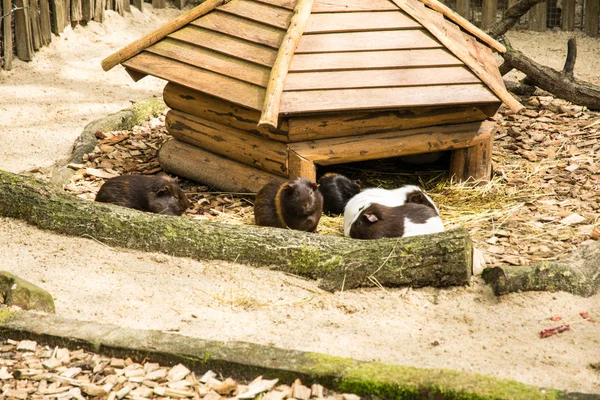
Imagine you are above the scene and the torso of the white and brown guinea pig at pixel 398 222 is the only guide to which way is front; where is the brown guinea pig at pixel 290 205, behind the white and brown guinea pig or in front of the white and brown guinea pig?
in front

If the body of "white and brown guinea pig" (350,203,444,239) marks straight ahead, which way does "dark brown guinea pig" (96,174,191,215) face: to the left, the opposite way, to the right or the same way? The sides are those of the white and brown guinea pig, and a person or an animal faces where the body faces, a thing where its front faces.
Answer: the opposite way

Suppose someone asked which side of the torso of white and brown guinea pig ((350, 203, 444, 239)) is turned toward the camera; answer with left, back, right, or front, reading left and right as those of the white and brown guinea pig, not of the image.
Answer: left

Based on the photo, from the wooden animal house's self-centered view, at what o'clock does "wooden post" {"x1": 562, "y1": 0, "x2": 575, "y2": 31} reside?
The wooden post is roughly at 7 o'clock from the wooden animal house.

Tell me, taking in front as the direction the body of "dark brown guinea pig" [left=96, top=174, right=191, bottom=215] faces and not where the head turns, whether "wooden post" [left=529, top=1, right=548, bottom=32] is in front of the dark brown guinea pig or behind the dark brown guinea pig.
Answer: in front

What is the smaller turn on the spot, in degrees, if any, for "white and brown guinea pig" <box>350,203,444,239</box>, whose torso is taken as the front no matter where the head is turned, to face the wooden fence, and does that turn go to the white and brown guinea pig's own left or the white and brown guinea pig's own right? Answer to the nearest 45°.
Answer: approximately 45° to the white and brown guinea pig's own right

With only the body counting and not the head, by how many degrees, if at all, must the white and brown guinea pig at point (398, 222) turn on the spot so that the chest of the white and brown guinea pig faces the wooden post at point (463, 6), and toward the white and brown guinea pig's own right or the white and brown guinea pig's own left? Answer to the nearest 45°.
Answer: approximately 90° to the white and brown guinea pig's own right

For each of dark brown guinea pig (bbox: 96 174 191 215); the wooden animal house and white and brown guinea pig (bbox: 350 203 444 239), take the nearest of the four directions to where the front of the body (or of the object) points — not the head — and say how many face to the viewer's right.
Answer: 1

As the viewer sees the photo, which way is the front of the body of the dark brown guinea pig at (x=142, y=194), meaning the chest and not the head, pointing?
to the viewer's right

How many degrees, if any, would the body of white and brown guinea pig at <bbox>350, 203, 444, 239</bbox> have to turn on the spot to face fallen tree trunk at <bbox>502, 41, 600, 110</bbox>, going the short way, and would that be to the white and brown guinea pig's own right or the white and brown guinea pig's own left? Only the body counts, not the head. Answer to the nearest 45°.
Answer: approximately 135° to the white and brown guinea pig's own right

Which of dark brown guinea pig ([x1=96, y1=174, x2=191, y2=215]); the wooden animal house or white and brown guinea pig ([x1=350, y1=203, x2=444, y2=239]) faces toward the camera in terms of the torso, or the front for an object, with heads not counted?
the wooden animal house

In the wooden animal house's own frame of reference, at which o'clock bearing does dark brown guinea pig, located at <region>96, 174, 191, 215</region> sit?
The dark brown guinea pig is roughly at 2 o'clock from the wooden animal house.

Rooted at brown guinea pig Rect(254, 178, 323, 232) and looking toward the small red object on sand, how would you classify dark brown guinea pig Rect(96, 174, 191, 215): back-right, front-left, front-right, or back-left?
back-right

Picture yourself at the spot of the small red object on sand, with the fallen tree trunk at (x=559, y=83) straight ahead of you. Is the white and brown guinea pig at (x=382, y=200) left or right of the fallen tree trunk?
left
